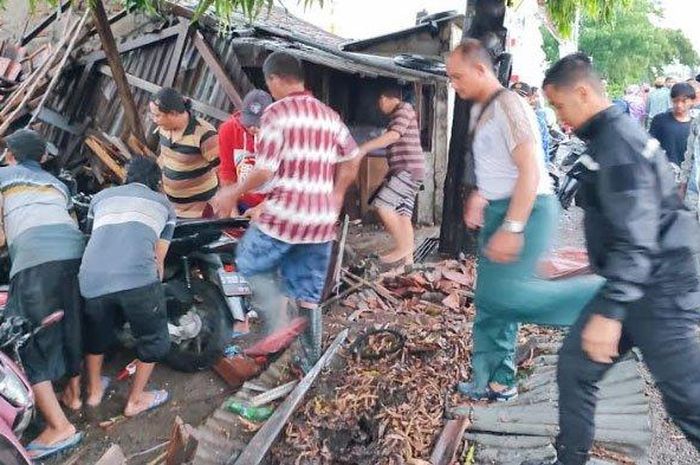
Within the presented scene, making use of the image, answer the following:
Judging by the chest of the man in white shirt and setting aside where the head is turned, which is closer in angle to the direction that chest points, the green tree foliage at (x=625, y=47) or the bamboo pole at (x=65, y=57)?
the bamboo pole

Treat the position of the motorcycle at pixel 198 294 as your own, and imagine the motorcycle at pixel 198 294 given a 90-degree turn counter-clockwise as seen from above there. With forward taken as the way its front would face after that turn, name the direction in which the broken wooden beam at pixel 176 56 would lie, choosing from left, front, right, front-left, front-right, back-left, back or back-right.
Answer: back-right

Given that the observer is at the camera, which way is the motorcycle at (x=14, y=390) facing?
facing the viewer and to the right of the viewer

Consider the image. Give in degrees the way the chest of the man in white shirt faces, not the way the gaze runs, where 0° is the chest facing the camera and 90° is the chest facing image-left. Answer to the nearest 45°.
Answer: approximately 90°

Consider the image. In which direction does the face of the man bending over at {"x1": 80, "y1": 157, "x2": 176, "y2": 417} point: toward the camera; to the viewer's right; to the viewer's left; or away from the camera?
away from the camera

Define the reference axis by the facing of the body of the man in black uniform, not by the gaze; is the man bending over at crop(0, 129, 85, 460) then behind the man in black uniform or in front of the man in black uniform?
in front

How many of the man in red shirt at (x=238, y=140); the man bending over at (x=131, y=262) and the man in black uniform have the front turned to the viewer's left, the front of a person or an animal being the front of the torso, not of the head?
1

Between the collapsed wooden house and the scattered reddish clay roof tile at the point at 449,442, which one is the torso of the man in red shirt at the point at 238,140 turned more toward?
the scattered reddish clay roof tile

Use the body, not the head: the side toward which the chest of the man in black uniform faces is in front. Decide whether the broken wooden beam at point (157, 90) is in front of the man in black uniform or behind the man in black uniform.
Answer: in front
